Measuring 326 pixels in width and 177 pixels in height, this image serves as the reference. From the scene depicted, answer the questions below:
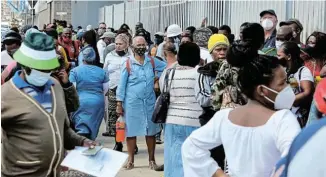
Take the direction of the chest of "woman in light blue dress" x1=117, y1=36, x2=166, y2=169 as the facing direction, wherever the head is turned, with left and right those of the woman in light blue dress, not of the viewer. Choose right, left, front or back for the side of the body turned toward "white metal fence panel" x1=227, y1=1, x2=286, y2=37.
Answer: back

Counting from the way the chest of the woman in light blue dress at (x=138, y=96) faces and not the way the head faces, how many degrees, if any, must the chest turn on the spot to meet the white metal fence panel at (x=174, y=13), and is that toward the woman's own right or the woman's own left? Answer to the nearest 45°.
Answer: approximately 180°

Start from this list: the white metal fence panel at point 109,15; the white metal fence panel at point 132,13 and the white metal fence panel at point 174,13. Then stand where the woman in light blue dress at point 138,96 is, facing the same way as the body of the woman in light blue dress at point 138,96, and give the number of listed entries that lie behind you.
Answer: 3

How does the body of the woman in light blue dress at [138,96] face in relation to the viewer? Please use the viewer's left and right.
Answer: facing the viewer

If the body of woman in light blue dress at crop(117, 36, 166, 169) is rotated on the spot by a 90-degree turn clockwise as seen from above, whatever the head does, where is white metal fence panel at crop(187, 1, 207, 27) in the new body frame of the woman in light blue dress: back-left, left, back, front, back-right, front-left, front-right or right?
right

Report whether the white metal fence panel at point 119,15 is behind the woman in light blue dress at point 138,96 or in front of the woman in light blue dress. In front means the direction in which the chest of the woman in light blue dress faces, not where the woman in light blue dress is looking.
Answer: behind

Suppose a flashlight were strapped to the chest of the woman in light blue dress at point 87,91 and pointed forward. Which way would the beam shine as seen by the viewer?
away from the camera

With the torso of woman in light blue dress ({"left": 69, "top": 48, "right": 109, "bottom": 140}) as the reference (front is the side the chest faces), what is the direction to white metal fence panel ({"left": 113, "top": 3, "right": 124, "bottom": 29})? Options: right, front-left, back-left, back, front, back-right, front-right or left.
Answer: front

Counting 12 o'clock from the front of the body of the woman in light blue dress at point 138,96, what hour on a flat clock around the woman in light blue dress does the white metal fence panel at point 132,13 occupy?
The white metal fence panel is roughly at 6 o'clock from the woman in light blue dress.

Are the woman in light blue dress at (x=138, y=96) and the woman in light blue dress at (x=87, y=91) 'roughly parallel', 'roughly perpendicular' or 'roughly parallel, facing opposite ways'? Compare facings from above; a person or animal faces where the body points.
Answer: roughly parallel, facing opposite ways

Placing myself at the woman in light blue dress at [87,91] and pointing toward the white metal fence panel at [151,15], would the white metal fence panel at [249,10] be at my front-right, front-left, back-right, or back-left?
front-right

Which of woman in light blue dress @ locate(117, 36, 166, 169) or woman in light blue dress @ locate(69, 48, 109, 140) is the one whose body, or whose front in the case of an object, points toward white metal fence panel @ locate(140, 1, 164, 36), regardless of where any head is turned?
woman in light blue dress @ locate(69, 48, 109, 140)
